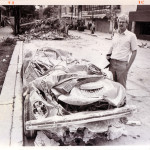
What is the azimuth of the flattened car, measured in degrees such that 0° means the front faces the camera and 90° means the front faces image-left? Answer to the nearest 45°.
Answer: approximately 0°
